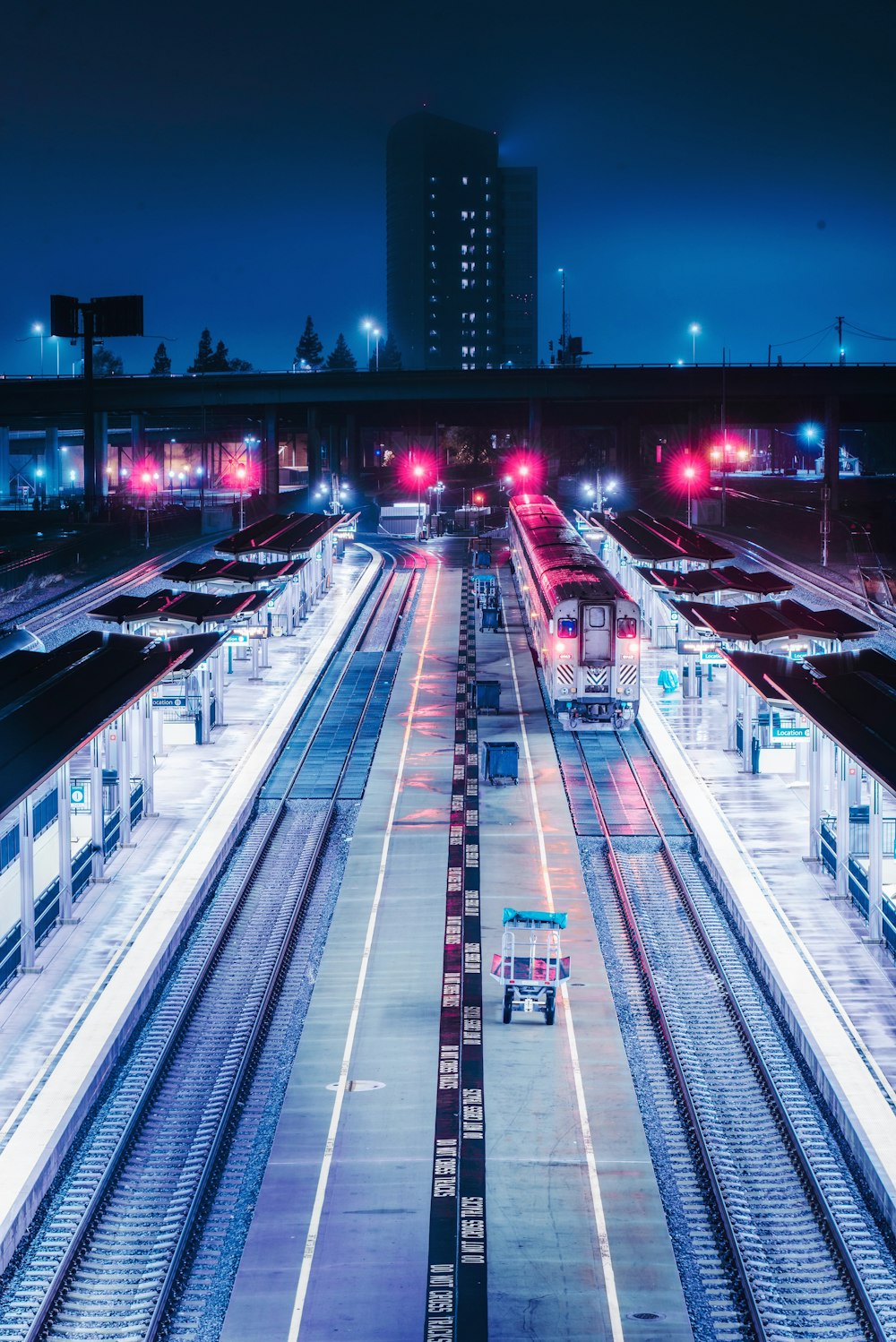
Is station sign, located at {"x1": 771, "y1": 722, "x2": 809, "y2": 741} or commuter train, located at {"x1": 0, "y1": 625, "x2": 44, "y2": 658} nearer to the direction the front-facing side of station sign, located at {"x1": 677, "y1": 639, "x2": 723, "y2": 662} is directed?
the station sign

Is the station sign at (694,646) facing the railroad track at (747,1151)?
yes

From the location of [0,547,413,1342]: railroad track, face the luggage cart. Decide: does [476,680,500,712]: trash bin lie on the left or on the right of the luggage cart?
left

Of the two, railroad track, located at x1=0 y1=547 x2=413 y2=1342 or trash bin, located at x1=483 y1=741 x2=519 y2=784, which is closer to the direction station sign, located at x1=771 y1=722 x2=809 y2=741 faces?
the railroad track

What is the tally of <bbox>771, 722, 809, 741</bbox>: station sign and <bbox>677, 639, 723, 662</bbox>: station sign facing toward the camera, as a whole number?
2

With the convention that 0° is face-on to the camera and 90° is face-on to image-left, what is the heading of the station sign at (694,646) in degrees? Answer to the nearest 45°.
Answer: approximately 0°

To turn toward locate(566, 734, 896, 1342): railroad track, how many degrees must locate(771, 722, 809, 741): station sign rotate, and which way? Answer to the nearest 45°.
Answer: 0° — it already faces it

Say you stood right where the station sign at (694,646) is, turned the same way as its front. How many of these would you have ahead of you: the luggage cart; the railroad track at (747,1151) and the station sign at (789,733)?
3

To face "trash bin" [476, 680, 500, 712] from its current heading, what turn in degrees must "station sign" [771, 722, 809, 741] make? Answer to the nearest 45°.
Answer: approximately 135° to its right

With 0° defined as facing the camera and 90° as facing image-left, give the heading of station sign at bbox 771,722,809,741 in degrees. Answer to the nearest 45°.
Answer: approximately 0°

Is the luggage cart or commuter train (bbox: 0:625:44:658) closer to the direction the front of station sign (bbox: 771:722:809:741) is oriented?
the luggage cart
